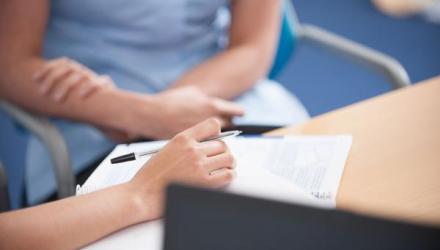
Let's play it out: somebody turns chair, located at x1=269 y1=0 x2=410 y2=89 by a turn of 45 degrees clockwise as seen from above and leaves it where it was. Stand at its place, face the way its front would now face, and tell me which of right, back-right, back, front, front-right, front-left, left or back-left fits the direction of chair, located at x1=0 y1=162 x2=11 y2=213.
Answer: front-right

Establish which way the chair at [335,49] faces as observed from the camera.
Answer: facing the viewer and to the right of the viewer

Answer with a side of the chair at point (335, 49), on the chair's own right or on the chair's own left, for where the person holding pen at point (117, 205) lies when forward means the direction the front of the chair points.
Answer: on the chair's own right

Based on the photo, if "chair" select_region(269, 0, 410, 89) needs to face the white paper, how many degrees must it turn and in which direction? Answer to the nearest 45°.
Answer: approximately 45° to its right

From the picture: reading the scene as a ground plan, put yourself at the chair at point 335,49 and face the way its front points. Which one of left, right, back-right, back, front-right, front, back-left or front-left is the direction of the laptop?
front-right
